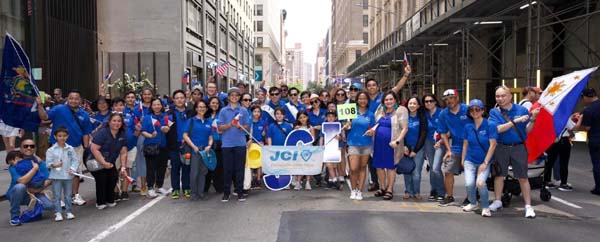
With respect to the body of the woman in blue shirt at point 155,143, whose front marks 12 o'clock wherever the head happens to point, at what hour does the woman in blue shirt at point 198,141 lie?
the woman in blue shirt at point 198,141 is roughly at 10 o'clock from the woman in blue shirt at point 155,143.

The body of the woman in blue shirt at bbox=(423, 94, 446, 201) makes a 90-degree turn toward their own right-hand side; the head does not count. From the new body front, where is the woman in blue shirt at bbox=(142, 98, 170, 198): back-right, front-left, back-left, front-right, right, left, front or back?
front

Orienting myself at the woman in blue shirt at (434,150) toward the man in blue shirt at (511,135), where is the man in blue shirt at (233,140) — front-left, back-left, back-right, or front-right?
back-right

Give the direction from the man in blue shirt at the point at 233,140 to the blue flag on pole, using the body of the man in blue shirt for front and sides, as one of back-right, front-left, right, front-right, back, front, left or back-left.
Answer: right

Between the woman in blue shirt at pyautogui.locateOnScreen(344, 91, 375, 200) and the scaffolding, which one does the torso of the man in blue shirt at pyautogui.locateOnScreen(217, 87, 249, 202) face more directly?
the woman in blue shirt

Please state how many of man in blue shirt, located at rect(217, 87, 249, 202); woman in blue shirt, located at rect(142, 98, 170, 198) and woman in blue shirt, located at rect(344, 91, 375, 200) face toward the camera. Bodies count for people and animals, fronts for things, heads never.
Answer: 3

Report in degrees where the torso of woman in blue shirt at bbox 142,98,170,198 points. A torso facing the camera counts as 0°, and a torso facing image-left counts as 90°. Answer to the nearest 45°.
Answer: approximately 0°

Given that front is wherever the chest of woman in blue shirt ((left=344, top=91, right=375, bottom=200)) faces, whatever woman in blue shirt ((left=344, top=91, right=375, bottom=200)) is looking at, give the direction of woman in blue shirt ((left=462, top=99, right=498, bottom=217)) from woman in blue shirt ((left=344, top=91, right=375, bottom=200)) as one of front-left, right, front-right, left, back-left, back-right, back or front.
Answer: front-left

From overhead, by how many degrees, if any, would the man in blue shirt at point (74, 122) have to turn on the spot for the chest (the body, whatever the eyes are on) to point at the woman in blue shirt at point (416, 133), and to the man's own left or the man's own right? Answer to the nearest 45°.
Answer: approximately 45° to the man's own left

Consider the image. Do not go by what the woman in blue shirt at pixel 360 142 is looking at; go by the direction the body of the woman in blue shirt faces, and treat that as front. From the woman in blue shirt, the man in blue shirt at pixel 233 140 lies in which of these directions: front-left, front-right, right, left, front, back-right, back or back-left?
right

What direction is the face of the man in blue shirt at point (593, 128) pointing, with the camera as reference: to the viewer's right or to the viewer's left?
to the viewer's left

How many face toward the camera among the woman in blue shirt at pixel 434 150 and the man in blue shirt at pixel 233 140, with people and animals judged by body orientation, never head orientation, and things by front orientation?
2
